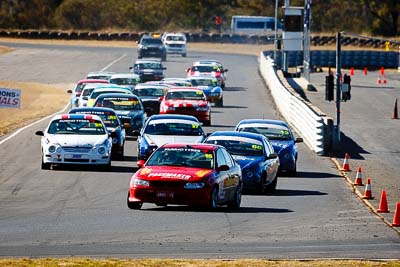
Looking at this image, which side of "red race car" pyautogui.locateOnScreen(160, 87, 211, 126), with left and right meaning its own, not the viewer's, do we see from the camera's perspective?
front

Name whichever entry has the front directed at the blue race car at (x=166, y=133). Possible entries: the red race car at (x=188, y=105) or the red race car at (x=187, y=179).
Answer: the red race car at (x=188, y=105)

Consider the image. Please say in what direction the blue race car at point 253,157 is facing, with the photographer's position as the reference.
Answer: facing the viewer and to the left of the viewer

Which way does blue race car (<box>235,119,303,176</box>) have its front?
toward the camera

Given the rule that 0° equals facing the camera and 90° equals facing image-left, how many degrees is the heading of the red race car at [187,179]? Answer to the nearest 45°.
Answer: approximately 45°

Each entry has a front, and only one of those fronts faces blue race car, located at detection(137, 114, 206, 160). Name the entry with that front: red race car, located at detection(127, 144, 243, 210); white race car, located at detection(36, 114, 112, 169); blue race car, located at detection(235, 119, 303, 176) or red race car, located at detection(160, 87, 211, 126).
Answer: red race car, located at detection(160, 87, 211, 126)

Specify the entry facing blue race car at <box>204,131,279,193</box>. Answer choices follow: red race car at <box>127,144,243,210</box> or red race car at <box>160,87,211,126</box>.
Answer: red race car at <box>160,87,211,126</box>

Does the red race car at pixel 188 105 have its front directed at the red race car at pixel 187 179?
yes

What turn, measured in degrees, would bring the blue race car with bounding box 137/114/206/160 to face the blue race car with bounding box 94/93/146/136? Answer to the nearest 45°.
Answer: approximately 180°

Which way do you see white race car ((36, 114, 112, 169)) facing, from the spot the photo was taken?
facing the viewer

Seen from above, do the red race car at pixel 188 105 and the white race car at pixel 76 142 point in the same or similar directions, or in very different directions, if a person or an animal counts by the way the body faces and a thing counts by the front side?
same or similar directions

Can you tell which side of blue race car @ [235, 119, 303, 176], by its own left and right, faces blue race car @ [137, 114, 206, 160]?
right

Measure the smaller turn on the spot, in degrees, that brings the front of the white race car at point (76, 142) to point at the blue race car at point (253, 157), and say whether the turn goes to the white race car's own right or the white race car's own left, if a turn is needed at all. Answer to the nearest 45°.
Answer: approximately 45° to the white race car's own left

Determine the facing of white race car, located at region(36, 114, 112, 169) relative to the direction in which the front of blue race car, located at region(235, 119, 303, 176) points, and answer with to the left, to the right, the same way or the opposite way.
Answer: the same way
